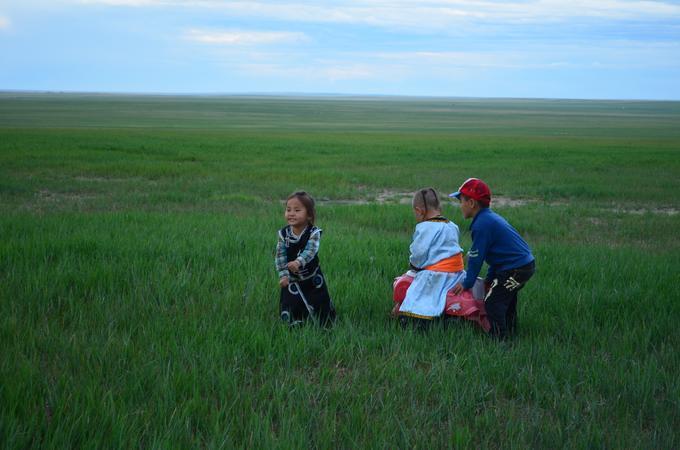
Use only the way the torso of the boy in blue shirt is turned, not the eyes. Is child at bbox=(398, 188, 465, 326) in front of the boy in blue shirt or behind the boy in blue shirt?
in front

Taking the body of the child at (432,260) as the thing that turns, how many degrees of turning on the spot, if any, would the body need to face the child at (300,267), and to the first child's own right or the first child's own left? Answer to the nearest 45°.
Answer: approximately 45° to the first child's own left

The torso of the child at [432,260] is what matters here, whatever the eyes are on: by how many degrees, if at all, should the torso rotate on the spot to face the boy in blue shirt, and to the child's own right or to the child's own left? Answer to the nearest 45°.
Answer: approximately 135° to the child's own right

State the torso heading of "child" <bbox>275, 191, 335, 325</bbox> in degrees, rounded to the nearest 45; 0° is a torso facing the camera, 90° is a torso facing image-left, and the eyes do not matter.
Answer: approximately 45°

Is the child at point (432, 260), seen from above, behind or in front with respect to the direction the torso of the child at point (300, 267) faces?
behind

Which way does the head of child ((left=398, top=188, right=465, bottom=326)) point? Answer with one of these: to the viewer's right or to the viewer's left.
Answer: to the viewer's left

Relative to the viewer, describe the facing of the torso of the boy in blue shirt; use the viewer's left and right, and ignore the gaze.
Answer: facing to the left of the viewer

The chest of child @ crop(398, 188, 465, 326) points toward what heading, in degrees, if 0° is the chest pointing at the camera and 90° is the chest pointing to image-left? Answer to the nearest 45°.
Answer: approximately 135°

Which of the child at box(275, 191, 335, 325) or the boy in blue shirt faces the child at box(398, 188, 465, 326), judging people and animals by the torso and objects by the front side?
the boy in blue shirt

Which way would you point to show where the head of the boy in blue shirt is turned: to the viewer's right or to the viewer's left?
to the viewer's left
